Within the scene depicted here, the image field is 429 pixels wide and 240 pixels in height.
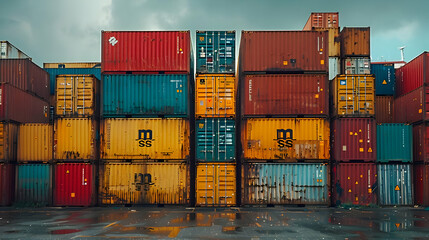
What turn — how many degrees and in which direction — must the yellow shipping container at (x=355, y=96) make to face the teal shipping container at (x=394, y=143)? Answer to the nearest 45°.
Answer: approximately 135° to its left

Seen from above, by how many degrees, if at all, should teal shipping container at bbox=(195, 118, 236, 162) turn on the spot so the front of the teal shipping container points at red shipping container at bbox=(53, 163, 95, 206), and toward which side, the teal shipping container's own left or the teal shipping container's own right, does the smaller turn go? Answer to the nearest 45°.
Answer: approximately 90° to the teal shipping container's own right
